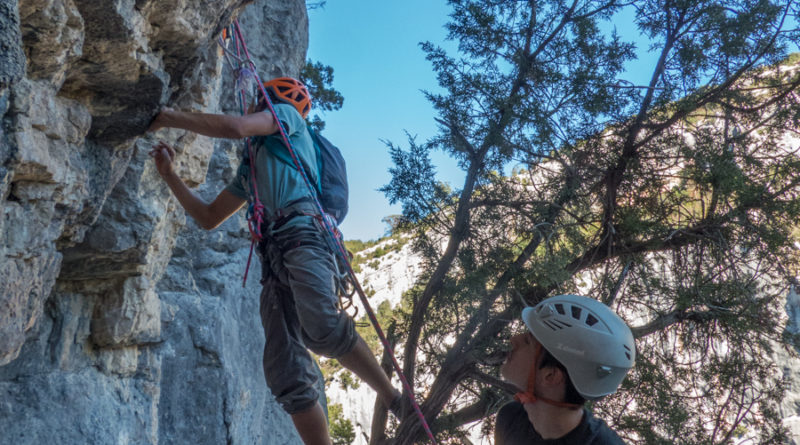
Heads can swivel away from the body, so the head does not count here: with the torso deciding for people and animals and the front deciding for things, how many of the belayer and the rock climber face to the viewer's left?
2

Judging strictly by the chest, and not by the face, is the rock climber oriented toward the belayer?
no

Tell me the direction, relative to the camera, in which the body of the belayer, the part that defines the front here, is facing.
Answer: to the viewer's left

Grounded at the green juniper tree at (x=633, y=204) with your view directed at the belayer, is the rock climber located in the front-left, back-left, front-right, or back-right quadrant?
front-right

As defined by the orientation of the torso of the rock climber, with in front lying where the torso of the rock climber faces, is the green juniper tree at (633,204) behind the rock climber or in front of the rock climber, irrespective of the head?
behind

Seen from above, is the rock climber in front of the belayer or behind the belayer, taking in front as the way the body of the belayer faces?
in front

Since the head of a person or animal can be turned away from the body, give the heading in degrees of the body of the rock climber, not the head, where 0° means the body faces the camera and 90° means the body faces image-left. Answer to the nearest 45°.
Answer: approximately 90°
